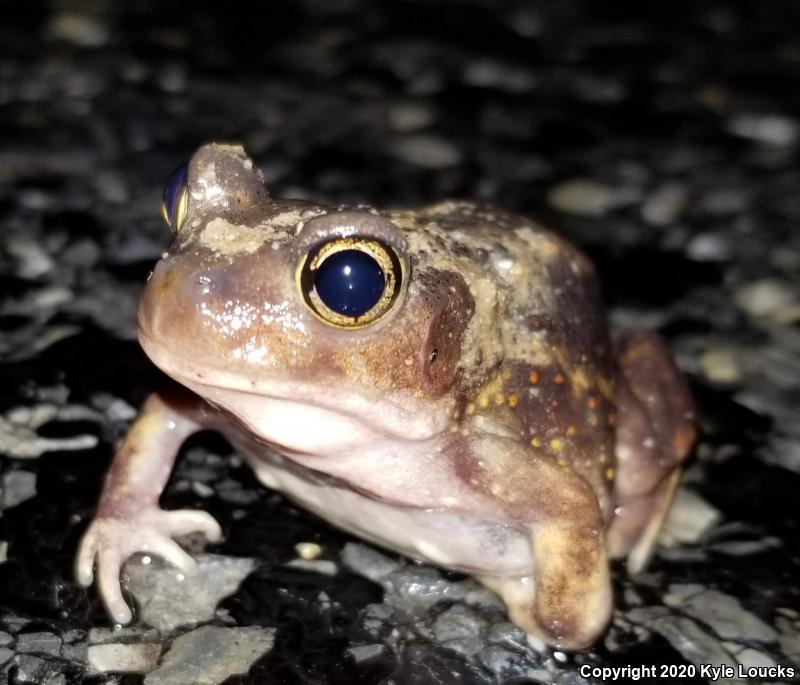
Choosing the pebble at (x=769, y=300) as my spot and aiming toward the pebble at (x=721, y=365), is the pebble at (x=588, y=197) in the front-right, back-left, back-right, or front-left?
back-right

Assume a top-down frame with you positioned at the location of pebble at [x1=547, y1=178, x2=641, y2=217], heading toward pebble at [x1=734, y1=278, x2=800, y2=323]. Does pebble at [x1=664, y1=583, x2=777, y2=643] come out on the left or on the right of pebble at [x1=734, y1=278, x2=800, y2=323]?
right

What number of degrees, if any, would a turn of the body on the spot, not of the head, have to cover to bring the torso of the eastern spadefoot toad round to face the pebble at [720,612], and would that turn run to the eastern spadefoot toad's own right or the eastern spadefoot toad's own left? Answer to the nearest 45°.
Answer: approximately 135° to the eastern spadefoot toad's own left

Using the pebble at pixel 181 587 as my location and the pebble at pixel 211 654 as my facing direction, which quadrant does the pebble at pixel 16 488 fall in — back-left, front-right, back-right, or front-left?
back-right

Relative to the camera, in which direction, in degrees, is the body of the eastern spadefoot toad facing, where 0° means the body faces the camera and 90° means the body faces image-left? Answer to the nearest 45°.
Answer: approximately 45°
